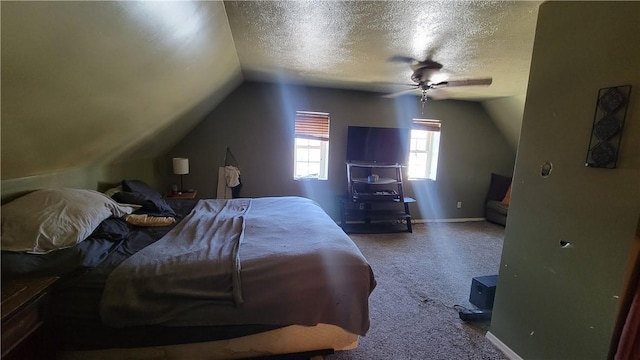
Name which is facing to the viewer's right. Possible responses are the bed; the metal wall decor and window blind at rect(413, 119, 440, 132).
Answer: the bed

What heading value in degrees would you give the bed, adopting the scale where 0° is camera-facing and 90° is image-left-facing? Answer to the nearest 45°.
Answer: approximately 270°

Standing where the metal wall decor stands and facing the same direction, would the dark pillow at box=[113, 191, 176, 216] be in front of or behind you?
in front

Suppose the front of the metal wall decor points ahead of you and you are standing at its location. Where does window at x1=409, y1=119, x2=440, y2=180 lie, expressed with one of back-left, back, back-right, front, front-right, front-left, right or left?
right

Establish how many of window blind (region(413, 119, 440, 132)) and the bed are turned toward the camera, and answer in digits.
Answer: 1

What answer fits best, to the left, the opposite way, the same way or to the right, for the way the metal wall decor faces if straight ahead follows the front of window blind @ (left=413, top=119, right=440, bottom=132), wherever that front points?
to the right

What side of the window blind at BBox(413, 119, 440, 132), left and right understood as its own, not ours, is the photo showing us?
front

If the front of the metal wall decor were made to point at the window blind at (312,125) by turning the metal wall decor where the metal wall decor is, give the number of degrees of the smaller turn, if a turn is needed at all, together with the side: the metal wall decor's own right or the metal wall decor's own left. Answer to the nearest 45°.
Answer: approximately 45° to the metal wall decor's own right

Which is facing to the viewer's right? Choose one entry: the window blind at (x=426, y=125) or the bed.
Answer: the bed

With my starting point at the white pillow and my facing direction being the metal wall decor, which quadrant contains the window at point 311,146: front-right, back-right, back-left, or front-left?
front-left

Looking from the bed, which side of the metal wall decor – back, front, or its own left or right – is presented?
front

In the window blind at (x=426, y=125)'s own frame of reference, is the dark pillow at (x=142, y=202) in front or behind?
in front

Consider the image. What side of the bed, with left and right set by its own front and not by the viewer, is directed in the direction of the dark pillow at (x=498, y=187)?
front

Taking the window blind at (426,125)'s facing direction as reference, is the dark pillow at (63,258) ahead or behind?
ahead

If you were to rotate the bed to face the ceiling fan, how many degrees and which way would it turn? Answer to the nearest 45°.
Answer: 0° — it already faces it

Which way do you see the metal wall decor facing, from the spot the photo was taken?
facing the viewer and to the left of the viewer

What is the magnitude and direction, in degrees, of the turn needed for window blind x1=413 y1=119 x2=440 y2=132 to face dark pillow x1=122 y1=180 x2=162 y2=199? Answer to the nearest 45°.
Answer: approximately 45° to its right
